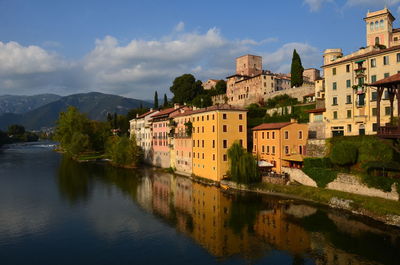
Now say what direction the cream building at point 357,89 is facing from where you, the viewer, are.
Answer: facing the viewer and to the left of the viewer

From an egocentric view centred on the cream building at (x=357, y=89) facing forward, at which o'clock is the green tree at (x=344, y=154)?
The green tree is roughly at 11 o'clock from the cream building.

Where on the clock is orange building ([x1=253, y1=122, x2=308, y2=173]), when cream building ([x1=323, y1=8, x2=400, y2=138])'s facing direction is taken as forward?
The orange building is roughly at 1 o'clock from the cream building.

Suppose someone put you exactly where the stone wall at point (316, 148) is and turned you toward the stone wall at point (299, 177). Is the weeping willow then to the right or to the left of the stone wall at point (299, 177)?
right
